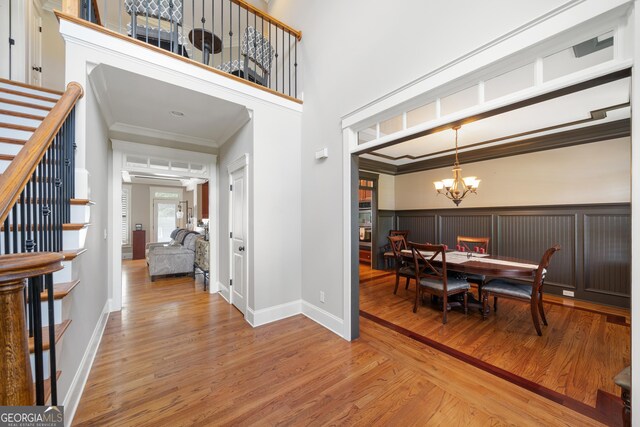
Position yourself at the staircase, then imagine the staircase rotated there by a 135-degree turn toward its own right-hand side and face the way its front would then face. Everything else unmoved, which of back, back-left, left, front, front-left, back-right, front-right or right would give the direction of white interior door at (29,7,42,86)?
front-right

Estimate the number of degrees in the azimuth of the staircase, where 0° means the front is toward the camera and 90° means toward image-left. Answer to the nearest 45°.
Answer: approximately 0°

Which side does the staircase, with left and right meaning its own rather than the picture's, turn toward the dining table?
left

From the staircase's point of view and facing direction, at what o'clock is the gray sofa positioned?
The gray sofa is roughly at 7 o'clock from the staircase.

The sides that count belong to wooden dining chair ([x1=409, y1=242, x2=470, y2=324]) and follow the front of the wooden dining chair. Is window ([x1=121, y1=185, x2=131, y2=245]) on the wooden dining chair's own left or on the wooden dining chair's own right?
on the wooden dining chair's own left

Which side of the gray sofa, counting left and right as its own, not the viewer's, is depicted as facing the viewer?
left
